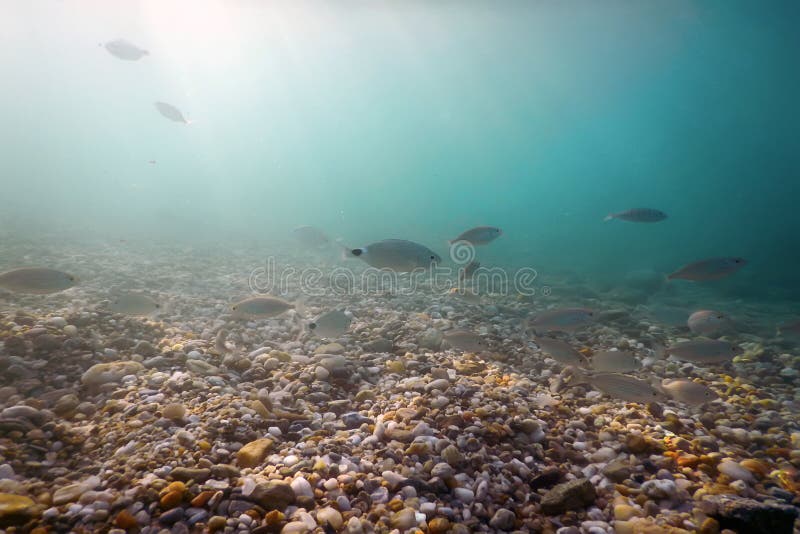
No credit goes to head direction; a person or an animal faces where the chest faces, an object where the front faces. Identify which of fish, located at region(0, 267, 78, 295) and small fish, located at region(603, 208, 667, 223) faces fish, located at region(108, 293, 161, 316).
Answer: fish, located at region(0, 267, 78, 295)

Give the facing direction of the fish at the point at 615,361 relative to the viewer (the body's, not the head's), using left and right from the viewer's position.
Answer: facing to the right of the viewer

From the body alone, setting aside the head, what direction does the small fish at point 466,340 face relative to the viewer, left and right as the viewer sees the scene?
facing to the right of the viewer

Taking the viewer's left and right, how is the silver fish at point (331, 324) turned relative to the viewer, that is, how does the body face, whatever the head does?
facing to the right of the viewer

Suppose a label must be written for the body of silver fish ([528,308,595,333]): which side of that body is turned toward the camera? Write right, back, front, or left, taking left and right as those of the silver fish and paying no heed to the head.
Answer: right

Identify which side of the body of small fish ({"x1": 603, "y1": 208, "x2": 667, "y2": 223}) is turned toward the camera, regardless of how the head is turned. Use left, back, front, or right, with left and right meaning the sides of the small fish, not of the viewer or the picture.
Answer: right

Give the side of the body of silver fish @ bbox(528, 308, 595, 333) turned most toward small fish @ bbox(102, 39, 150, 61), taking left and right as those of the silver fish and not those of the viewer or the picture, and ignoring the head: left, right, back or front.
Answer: back

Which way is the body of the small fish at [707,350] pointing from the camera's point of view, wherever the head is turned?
to the viewer's right

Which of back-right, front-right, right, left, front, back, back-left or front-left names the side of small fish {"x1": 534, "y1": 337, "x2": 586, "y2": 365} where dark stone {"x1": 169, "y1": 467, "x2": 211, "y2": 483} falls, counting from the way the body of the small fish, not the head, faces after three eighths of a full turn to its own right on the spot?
front

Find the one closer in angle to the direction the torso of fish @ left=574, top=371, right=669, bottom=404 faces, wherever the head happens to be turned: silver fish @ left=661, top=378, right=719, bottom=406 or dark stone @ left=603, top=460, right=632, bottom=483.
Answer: the silver fish
